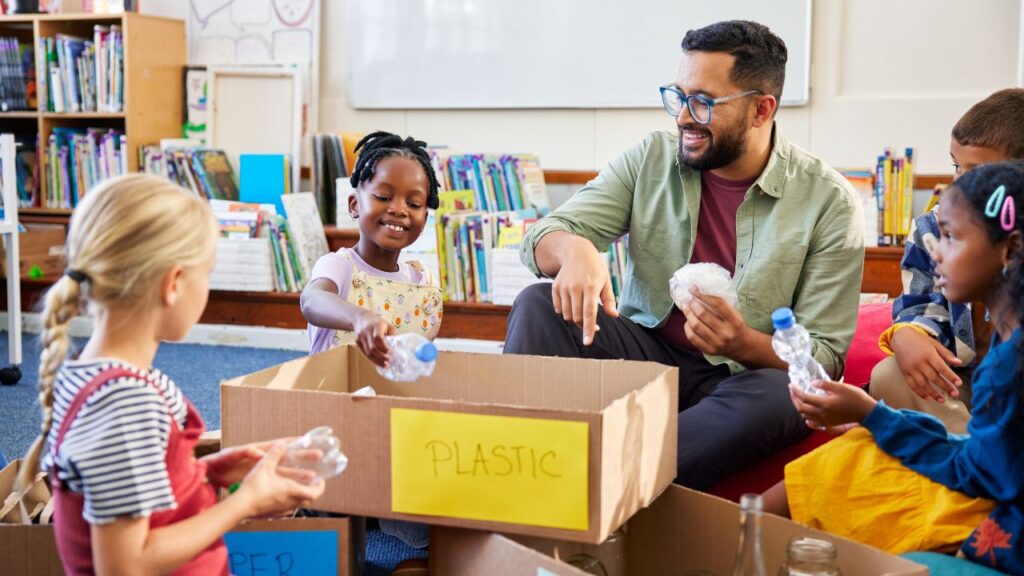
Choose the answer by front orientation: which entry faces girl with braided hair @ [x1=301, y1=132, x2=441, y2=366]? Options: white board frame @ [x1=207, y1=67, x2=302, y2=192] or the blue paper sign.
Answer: the white board frame

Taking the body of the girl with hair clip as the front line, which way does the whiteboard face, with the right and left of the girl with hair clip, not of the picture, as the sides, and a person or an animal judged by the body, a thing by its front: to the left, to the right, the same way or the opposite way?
to the left

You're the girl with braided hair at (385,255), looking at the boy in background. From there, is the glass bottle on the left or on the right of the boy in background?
right

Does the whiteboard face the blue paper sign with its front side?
yes

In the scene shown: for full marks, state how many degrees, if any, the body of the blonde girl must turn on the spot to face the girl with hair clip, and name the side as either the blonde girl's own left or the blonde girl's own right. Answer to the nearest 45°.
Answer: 0° — they already face them

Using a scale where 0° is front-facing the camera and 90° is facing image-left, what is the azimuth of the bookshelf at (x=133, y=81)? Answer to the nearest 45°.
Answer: approximately 45°

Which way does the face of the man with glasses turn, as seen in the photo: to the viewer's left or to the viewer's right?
to the viewer's left

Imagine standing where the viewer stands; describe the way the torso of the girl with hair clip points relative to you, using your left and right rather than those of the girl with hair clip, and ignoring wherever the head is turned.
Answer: facing to the left of the viewer

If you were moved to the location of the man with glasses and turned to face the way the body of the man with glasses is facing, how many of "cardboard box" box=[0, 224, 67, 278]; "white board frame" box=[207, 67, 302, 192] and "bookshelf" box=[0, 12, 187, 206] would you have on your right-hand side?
3

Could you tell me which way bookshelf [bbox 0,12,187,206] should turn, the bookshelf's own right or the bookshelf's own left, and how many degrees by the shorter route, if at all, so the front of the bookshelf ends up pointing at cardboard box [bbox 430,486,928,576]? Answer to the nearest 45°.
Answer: approximately 45° to the bookshelf's own left
